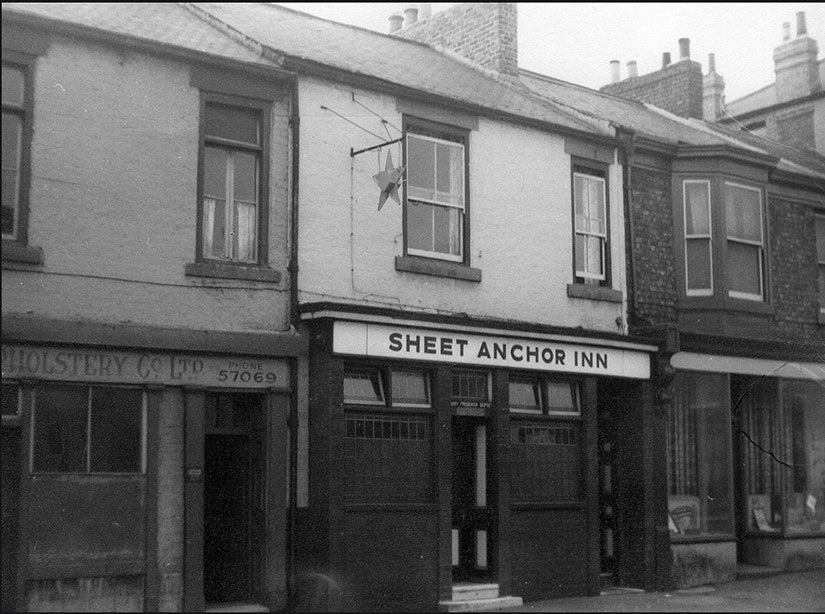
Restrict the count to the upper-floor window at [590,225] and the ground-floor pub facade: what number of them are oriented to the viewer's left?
0

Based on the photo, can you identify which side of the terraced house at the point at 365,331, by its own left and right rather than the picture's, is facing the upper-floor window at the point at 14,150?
right

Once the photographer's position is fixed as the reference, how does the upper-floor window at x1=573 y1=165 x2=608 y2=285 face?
facing the viewer and to the right of the viewer

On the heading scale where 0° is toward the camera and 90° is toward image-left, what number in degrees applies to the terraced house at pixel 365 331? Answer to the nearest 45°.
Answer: approximately 315°

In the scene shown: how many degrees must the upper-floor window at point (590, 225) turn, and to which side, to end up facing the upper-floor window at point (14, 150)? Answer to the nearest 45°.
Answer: approximately 90° to its right
